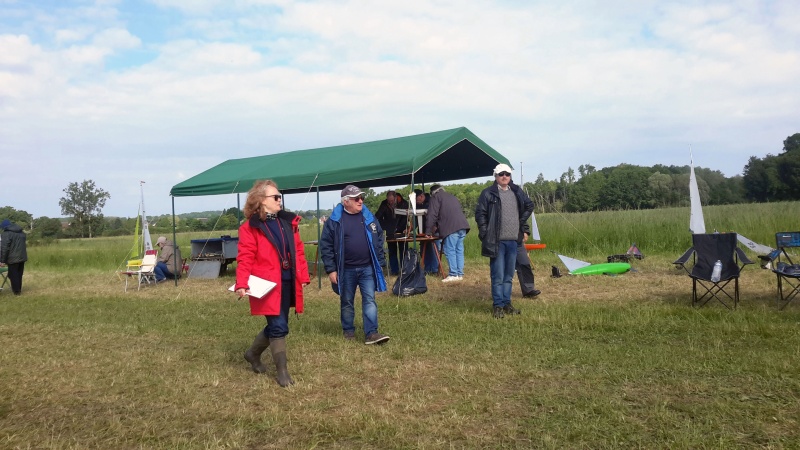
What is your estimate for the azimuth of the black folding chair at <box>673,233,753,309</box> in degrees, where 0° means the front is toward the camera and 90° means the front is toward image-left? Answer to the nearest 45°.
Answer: approximately 0°

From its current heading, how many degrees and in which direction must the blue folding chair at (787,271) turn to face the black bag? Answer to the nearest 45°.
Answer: approximately 90° to its right

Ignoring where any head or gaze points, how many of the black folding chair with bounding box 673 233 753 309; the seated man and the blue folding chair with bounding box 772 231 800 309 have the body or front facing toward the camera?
2

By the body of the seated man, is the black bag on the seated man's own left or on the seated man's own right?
on the seated man's own left

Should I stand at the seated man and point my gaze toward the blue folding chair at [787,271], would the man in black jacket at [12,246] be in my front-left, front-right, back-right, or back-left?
back-right

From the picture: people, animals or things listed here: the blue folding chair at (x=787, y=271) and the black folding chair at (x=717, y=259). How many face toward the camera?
2
